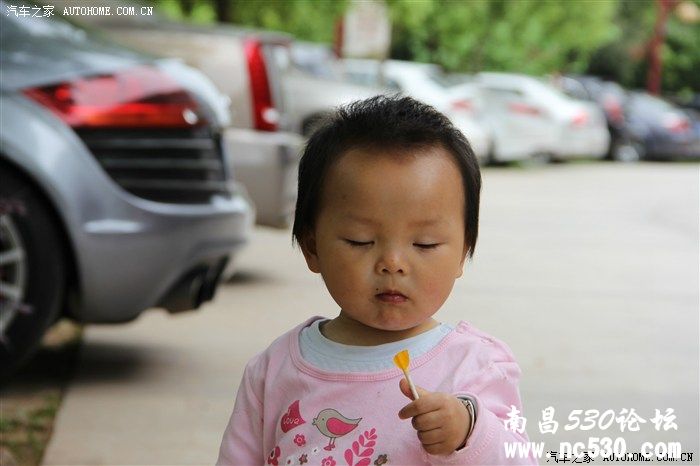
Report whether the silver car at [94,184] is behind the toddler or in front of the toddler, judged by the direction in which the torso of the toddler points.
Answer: behind

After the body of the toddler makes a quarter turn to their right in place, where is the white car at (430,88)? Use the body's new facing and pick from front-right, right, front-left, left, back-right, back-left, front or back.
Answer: right

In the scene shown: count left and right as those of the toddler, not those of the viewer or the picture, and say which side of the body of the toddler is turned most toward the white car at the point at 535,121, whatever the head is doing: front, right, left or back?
back

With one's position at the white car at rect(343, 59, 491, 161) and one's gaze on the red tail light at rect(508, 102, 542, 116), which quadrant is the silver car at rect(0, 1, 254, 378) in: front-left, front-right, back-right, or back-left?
back-right

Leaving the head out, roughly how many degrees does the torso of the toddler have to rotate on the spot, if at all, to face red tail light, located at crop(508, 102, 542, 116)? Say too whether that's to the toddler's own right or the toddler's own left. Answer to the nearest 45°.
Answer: approximately 180°

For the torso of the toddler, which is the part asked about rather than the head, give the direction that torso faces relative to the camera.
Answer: toward the camera
